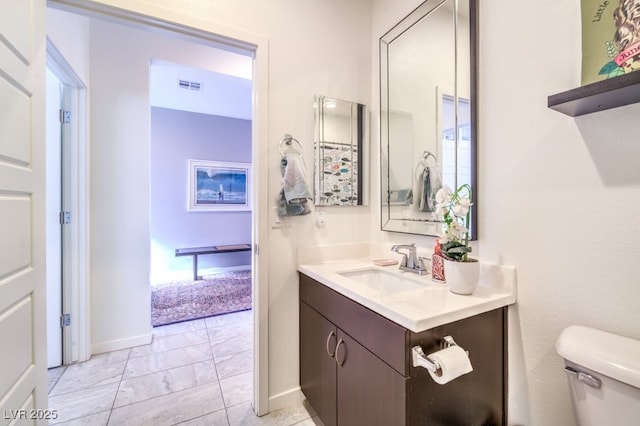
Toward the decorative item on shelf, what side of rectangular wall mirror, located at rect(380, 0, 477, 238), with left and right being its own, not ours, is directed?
left

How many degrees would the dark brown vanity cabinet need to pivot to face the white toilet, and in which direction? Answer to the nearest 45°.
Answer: approximately 135° to its left

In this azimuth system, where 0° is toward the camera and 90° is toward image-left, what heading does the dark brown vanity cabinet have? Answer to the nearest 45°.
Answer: approximately 45°

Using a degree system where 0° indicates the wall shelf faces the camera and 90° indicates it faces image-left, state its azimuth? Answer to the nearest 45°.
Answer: approximately 45°

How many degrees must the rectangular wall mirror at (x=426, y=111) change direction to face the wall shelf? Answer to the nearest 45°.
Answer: approximately 90° to its left

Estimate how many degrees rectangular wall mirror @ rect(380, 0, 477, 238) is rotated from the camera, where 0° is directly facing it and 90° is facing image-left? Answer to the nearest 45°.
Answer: approximately 45°

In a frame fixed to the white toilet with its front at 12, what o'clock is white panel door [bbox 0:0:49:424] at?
The white panel door is roughly at 12 o'clock from the white toilet.
